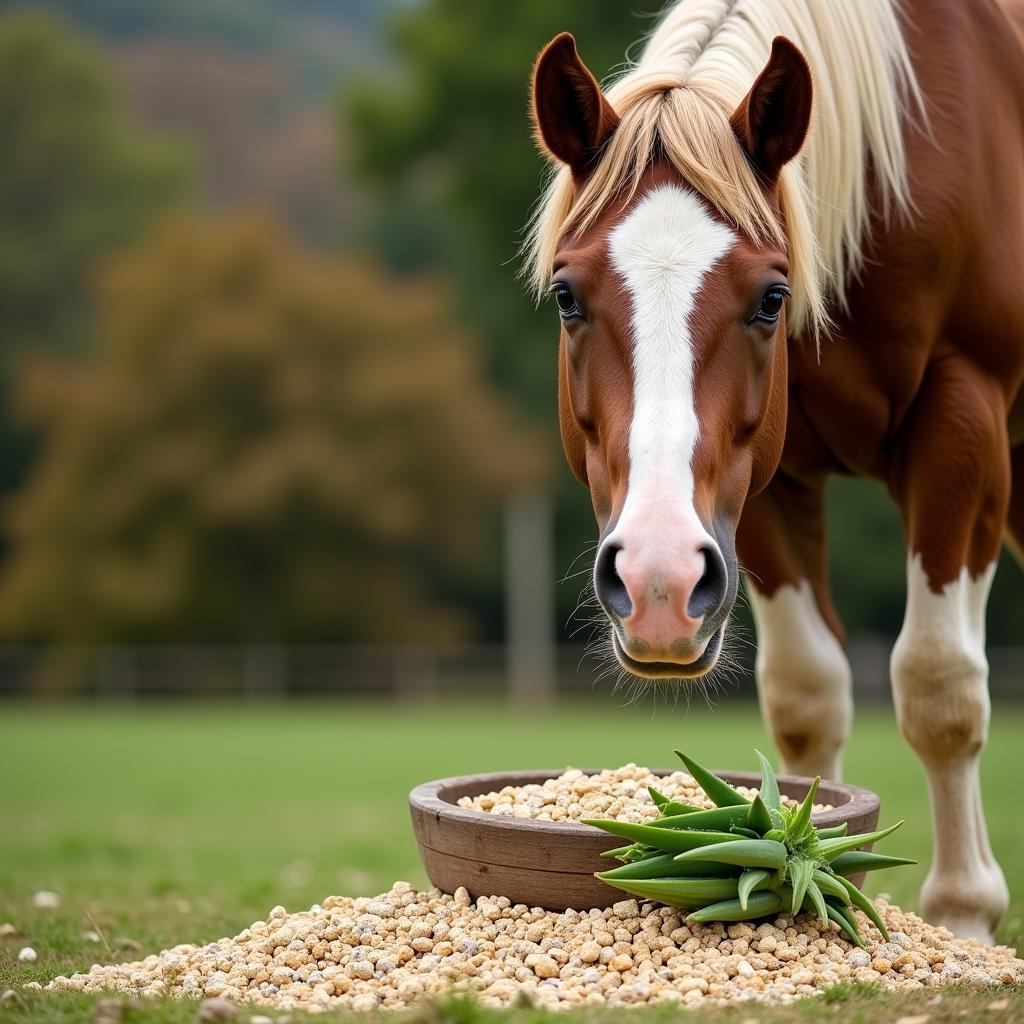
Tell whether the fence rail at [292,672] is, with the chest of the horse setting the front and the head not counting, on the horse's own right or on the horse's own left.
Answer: on the horse's own right

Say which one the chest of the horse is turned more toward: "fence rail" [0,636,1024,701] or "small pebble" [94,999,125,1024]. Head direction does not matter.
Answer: the small pebble

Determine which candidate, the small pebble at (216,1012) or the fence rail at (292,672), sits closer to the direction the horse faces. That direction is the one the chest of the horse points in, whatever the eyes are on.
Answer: the small pebble

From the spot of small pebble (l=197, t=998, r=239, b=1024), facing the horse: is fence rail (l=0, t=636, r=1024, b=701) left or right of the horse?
left

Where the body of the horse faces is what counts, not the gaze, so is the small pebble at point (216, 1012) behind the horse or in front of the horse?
in front

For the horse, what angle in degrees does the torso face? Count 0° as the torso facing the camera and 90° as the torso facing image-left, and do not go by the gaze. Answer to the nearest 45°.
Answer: approximately 45°
